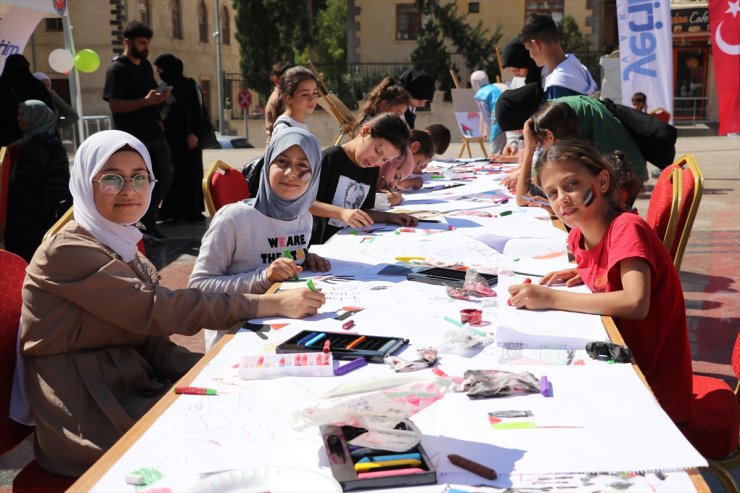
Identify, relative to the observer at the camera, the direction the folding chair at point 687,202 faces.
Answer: facing to the left of the viewer

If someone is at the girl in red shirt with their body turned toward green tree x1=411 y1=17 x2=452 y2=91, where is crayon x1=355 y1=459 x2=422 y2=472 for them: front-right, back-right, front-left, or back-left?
back-left

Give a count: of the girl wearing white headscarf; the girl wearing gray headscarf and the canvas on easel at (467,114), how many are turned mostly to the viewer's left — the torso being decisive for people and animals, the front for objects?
0

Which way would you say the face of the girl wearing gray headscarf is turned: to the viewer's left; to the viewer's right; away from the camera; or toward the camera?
toward the camera

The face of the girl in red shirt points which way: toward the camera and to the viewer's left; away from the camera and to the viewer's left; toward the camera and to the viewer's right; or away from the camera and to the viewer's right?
toward the camera and to the viewer's left

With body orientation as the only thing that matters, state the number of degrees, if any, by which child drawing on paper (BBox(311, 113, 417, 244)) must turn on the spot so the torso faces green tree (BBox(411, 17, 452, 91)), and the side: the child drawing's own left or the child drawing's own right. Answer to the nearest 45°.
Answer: approximately 135° to the child drawing's own left

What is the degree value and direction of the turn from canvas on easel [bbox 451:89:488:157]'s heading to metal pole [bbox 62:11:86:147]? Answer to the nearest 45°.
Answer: approximately 45° to its right

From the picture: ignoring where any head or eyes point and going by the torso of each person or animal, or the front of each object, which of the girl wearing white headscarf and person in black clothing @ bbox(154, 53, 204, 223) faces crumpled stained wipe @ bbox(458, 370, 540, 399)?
the girl wearing white headscarf

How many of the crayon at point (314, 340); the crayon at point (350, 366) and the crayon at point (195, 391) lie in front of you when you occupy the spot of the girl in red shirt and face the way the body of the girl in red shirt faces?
3

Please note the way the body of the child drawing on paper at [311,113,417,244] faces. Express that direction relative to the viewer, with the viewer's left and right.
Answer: facing the viewer and to the right of the viewer

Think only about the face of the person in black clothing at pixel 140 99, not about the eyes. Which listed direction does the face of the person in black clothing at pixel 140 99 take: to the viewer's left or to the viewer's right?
to the viewer's right

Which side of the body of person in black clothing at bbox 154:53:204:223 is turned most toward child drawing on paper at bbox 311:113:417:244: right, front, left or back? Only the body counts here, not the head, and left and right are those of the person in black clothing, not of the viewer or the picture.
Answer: left

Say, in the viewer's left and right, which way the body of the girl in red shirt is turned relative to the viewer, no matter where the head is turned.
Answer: facing the viewer and to the left of the viewer

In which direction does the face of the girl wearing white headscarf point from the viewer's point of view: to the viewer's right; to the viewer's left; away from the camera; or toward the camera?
toward the camera

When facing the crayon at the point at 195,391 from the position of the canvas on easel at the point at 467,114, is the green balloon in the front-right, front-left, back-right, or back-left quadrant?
front-right

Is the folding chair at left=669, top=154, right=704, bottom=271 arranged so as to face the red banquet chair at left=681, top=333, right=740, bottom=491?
no

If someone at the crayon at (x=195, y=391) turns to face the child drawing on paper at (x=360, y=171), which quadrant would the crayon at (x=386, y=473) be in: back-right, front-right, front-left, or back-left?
back-right

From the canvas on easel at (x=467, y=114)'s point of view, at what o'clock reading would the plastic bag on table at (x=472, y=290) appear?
The plastic bag on table is roughly at 12 o'clock from the canvas on easel.

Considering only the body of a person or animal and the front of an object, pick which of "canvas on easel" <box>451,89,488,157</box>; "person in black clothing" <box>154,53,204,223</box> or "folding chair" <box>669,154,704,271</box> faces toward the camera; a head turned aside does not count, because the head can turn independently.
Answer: the canvas on easel

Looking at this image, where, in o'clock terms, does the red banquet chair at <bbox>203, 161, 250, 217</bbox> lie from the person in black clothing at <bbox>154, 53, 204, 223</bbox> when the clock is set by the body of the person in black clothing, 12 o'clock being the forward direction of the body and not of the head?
The red banquet chair is roughly at 9 o'clock from the person in black clothing.

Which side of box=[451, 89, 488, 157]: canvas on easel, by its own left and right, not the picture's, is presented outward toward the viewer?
front

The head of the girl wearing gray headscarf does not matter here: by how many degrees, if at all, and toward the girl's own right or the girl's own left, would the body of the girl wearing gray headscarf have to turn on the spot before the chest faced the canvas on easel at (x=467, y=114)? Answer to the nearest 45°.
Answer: approximately 135° to the girl's own left
